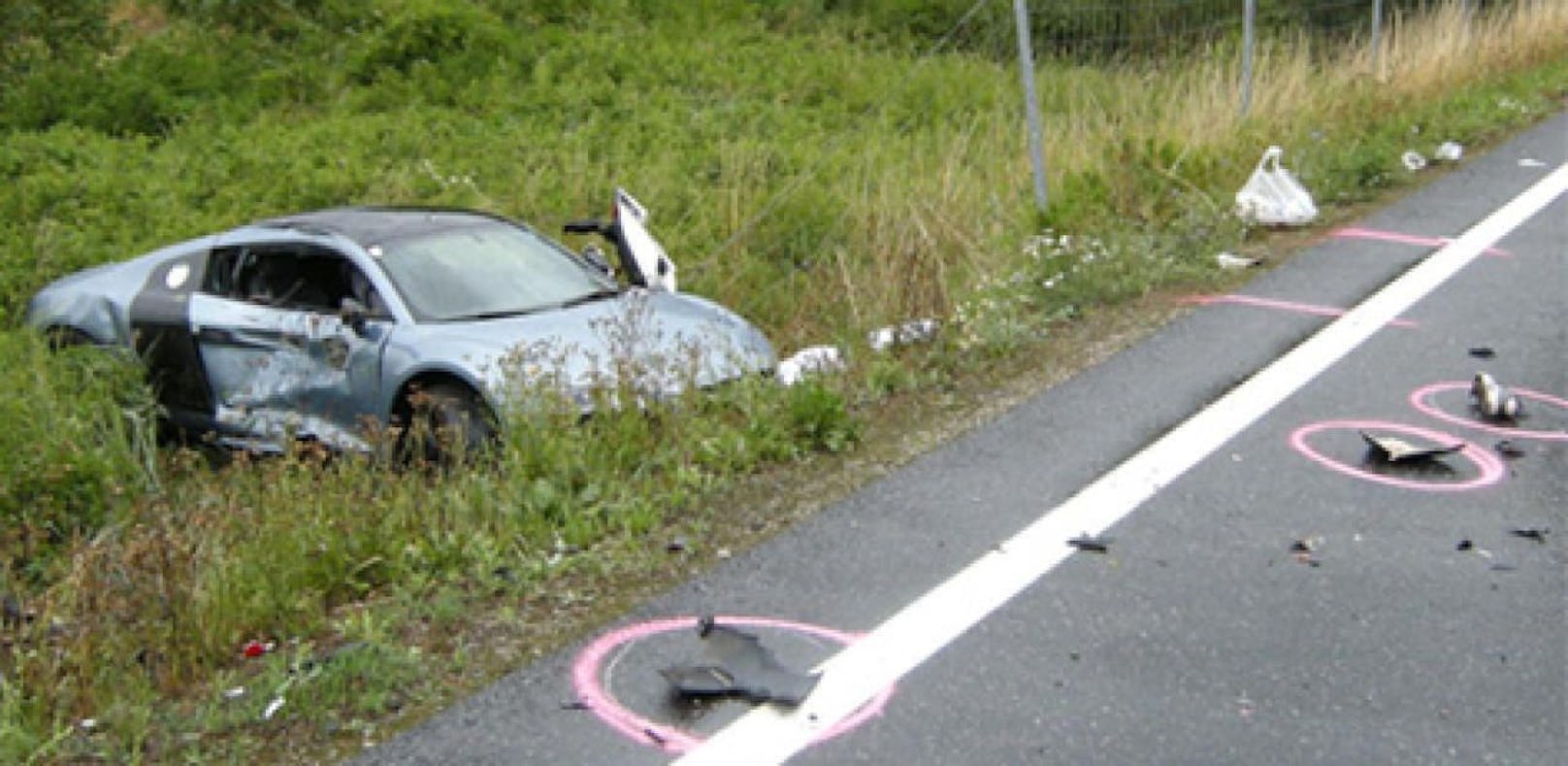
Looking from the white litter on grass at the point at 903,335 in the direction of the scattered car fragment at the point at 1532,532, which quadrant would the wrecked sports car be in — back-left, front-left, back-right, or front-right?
back-right

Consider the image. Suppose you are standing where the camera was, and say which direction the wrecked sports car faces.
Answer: facing the viewer and to the right of the viewer

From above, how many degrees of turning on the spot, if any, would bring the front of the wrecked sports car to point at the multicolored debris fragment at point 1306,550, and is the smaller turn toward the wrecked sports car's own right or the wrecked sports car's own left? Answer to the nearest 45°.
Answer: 0° — it already faces it

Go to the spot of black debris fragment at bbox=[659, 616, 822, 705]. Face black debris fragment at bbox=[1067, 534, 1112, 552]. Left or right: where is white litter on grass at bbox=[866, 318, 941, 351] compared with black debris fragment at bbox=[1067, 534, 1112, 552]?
left

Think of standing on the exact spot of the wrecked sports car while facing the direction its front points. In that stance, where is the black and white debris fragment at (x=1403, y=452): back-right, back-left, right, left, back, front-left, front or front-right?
front

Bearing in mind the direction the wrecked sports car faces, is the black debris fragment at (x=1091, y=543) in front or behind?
in front

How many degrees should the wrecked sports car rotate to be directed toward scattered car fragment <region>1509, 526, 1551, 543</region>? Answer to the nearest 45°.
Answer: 0° — it already faces it

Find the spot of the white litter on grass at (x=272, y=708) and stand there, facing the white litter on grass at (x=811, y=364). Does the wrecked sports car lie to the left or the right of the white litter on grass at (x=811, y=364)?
left

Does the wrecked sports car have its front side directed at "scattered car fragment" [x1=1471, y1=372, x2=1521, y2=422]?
yes

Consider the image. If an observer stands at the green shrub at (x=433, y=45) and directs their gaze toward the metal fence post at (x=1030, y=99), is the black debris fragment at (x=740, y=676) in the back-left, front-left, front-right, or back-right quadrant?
front-right

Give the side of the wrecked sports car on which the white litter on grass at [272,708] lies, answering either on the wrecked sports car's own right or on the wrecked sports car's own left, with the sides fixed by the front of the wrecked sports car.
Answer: on the wrecked sports car's own right

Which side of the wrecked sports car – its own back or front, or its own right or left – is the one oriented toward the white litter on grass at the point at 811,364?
front

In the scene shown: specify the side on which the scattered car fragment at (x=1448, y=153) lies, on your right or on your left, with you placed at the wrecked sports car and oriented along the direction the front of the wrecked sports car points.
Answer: on your left

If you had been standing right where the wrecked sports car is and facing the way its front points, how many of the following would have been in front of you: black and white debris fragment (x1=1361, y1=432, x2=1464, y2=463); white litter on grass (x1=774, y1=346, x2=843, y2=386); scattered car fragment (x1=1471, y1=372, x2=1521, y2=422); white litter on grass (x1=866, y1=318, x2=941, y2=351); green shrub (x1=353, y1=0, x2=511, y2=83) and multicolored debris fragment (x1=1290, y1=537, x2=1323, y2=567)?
5

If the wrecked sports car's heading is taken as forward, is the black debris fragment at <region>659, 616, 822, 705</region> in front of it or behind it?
in front

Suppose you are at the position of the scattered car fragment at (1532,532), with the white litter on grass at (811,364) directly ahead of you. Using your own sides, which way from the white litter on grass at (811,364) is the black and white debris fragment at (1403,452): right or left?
right
